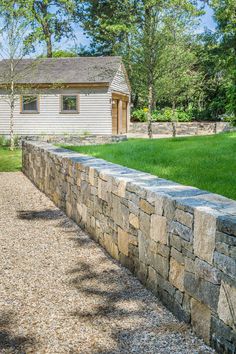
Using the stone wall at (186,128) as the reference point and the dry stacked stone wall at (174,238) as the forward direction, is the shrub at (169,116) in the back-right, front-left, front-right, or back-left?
back-right

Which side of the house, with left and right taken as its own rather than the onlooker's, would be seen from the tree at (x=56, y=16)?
left

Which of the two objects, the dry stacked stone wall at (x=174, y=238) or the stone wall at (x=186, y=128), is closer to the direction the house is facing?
the stone wall

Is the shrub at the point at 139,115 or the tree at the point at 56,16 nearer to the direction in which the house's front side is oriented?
the shrub

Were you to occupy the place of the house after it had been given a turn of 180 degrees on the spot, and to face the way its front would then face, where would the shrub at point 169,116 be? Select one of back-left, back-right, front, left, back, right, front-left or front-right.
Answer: back-right

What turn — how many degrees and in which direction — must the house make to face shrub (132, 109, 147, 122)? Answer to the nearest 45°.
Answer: approximately 45° to its left

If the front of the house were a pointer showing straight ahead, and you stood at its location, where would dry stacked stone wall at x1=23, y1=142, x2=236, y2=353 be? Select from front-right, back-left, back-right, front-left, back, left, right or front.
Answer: right

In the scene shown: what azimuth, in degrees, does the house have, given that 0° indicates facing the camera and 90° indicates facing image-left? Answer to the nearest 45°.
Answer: approximately 270°

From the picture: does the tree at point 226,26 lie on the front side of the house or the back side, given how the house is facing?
on the front side
